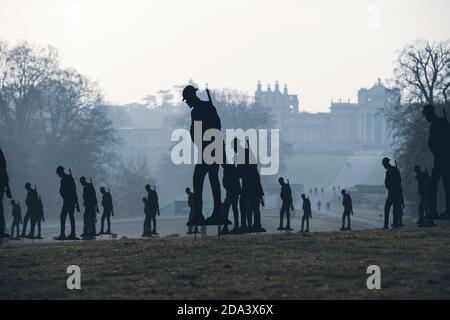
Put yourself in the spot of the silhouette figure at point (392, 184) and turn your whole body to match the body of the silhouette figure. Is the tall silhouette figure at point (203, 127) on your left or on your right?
on your left

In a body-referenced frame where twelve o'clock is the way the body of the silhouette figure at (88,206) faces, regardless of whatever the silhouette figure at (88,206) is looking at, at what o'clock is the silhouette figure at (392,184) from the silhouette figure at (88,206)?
the silhouette figure at (392,184) is roughly at 7 o'clock from the silhouette figure at (88,206).

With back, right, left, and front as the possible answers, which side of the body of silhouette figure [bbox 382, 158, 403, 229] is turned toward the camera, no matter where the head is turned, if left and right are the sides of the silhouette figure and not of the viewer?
left

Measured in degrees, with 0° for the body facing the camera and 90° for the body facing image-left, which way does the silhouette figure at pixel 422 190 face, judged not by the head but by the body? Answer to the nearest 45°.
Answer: approximately 90°

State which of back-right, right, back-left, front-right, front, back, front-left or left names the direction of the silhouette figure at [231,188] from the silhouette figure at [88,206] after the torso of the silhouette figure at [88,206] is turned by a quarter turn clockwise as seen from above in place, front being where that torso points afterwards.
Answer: back-right

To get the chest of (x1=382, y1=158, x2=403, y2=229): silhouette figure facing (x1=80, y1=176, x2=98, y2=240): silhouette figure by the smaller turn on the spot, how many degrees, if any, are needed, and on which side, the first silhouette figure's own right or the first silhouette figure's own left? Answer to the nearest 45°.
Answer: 0° — they already face them

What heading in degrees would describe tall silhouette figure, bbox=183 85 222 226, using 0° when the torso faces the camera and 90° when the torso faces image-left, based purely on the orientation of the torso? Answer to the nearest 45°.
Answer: approximately 90°

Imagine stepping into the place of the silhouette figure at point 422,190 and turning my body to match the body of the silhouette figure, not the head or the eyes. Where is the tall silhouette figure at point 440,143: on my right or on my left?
on my left

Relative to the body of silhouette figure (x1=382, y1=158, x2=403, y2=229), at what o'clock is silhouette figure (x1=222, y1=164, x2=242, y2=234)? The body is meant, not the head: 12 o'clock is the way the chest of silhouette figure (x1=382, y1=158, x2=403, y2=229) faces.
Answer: silhouette figure (x1=222, y1=164, x2=242, y2=234) is roughly at 11 o'clock from silhouette figure (x1=382, y1=158, x2=403, y2=229).
